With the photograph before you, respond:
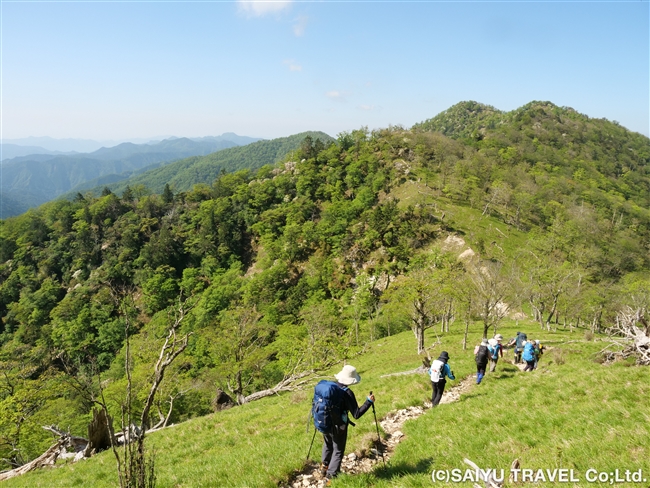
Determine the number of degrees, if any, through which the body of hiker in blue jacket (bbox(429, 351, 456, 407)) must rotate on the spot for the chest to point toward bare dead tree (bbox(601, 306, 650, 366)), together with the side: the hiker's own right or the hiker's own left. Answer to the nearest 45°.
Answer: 0° — they already face it

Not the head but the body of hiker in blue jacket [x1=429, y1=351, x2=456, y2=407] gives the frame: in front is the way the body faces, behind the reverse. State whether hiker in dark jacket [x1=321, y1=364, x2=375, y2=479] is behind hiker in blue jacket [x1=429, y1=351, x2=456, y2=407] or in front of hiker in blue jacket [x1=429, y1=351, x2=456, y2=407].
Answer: behind

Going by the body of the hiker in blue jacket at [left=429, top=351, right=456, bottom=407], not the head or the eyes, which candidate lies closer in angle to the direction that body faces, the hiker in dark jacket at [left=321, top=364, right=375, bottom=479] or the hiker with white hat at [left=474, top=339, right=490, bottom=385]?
the hiker with white hat

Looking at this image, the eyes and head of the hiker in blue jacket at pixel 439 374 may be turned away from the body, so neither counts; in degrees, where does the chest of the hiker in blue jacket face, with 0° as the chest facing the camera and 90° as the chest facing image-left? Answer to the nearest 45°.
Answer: approximately 225°
